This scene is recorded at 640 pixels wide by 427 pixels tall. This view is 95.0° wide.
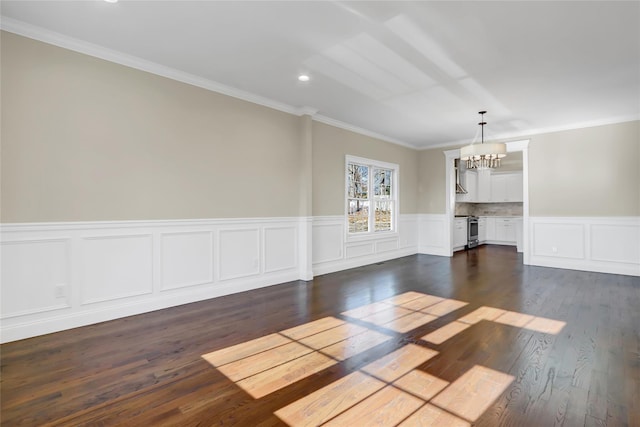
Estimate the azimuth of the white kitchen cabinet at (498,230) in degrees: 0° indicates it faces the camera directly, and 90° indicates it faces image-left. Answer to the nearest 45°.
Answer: approximately 0°

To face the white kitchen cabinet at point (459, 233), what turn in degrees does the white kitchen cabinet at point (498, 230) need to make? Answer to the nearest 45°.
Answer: approximately 45° to its right

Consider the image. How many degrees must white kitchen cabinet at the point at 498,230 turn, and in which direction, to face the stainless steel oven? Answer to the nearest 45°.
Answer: approximately 45° to its right

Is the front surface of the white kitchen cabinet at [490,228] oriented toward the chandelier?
yes

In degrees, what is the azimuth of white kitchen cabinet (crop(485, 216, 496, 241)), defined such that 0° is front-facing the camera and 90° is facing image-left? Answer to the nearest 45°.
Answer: approximately 0°
